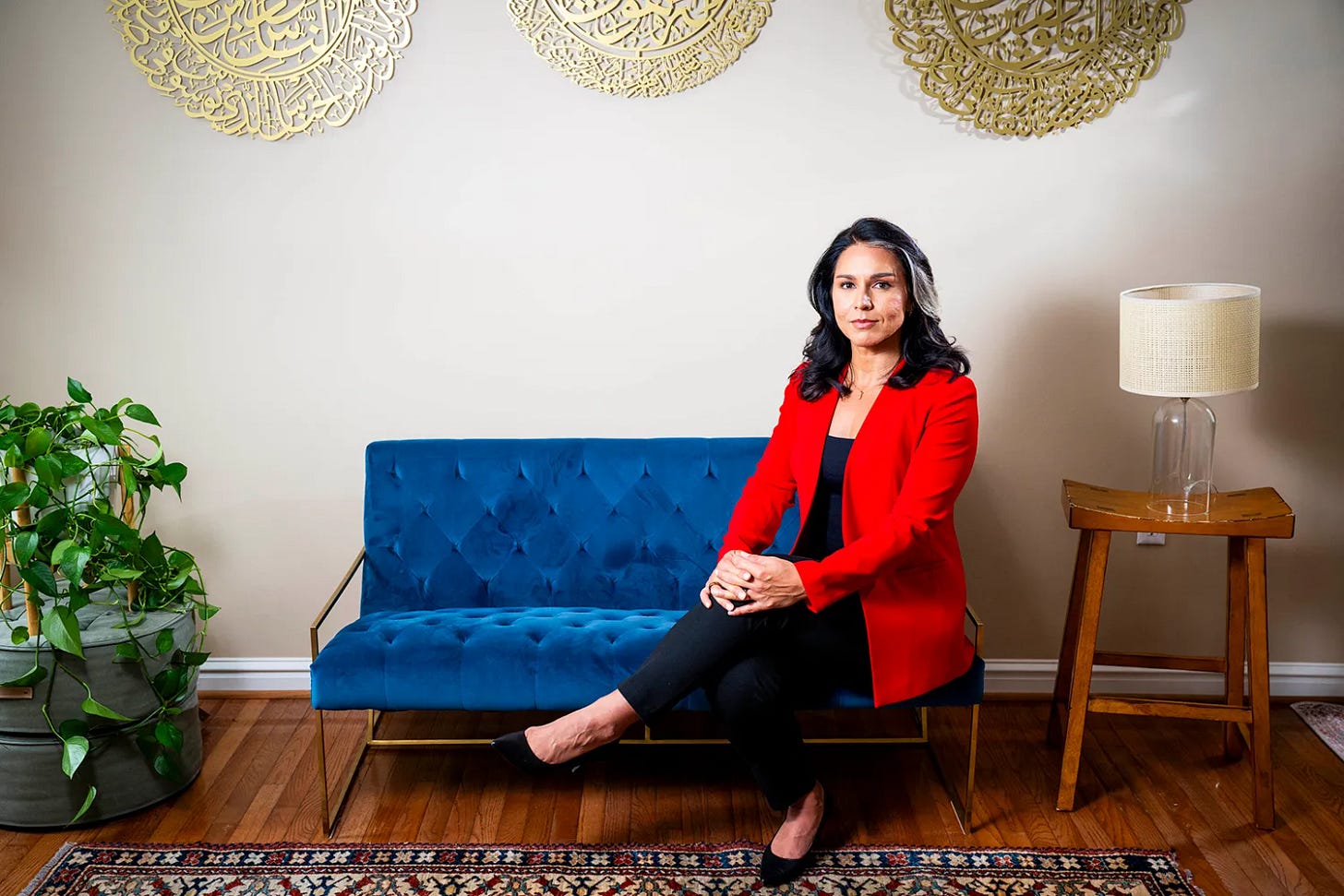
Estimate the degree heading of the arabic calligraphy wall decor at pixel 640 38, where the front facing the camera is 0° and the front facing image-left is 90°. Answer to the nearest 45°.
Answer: approximately 0°

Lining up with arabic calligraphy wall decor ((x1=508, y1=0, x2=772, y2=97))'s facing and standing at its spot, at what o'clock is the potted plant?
The potted plant is roughly at 2 o'clock from the arabic calligraphy wall decor.

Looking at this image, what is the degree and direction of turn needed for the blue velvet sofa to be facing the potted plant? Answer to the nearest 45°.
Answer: approximately 90° to its right

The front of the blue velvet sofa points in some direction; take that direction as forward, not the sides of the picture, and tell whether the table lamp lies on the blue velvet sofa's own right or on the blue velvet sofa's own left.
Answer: on the blue velvet sofa's own left

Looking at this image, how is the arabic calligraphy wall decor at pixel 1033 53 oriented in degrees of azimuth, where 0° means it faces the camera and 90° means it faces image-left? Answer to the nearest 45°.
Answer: approximately 0°

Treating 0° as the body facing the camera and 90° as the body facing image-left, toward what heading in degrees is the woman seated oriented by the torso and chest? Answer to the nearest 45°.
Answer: approximately 45°

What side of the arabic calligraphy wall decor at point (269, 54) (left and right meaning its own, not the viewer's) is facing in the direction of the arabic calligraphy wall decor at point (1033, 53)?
left

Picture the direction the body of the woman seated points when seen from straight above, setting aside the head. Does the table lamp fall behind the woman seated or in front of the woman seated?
behind
